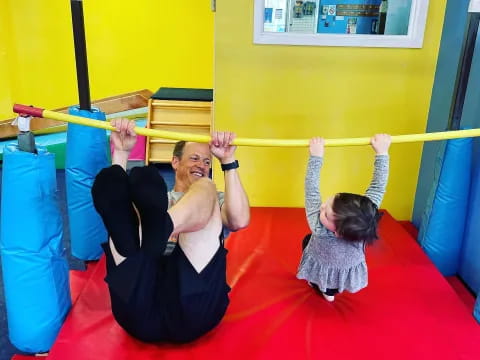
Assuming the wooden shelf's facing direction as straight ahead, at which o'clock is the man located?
The man is roughly at 12 o'clock from the wooden shelf.

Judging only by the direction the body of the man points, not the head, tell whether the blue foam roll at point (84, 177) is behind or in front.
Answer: behind

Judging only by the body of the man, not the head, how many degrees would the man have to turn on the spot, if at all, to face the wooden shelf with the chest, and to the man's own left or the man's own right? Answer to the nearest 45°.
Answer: approximately 180°

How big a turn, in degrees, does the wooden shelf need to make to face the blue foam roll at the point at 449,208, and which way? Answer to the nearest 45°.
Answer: approximately 45° to its left

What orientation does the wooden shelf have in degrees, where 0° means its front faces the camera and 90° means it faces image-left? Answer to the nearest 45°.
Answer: approximately 0°

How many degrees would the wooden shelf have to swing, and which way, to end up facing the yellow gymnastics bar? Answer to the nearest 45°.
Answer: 0° — it already faces it

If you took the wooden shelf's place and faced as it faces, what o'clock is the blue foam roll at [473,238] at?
The blue foam roll is roughly at 11 o'clock from the wooden shelf.

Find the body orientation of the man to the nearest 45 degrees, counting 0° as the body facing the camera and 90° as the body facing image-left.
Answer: approximately 0°

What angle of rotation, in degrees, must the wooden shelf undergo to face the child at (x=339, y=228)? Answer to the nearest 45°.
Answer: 0° — it already faces them

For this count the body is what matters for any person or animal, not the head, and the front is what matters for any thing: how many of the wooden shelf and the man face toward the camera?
2
